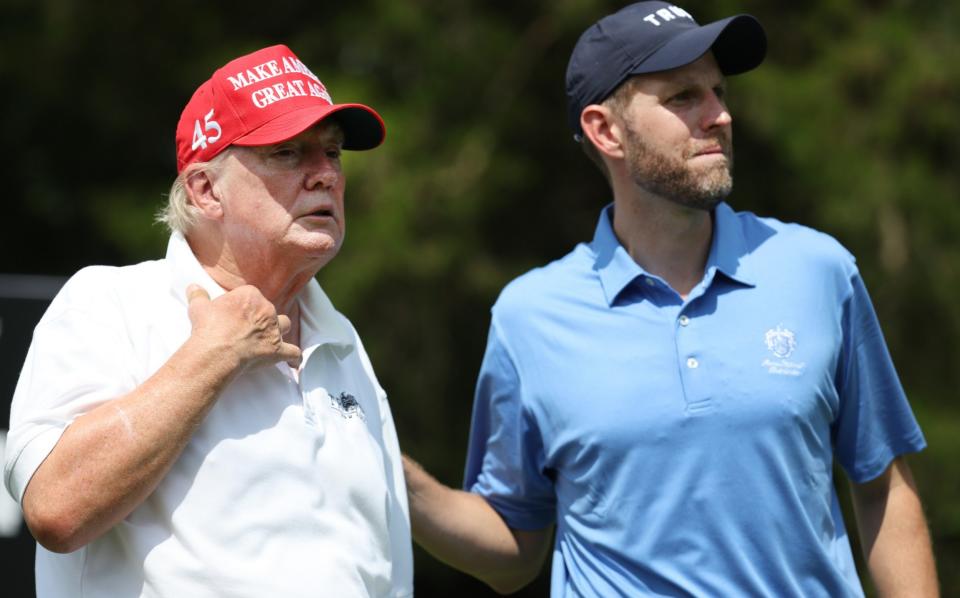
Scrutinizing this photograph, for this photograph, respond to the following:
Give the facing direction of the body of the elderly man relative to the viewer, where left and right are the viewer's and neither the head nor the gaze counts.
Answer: facing the viewer and to the right of the viewer
